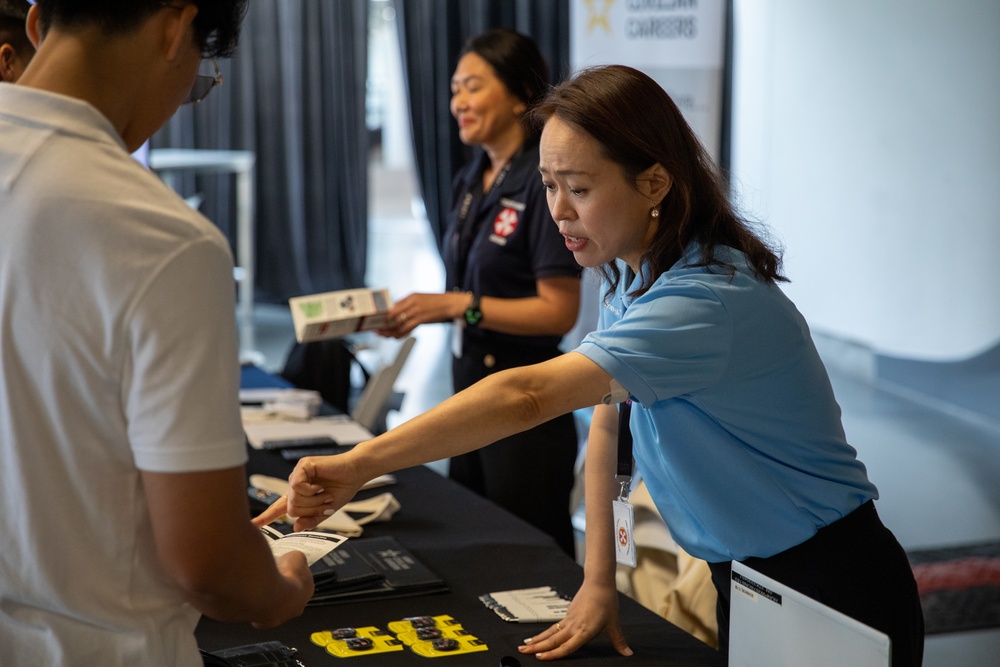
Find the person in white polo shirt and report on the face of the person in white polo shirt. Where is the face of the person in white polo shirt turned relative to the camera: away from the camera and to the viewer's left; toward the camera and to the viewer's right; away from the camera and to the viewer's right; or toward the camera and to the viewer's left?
away from the camera and to the viewer's right

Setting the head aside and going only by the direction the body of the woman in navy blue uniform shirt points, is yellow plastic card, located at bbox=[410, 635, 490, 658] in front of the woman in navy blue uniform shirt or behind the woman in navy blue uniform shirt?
in front

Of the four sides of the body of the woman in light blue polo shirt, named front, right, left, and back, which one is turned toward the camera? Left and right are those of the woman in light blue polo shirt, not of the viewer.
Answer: left

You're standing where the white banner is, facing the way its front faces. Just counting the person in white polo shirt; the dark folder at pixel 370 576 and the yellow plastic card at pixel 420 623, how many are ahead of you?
3

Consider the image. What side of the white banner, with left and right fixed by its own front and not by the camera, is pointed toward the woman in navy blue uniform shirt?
front

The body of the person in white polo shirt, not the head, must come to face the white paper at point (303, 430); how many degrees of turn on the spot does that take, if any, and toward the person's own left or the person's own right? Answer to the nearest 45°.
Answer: approximately 45° to the person's own left

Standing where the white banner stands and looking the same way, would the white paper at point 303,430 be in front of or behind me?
in front

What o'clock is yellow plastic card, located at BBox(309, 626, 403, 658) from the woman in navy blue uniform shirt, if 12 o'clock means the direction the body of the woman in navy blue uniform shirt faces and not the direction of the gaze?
The yellow plastic card is roughly at 11 o'clock from the woman in navy blue uniform shirt.

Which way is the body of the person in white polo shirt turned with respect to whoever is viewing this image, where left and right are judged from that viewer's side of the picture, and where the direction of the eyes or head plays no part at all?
facing away from the viewer and to the right of the viewer

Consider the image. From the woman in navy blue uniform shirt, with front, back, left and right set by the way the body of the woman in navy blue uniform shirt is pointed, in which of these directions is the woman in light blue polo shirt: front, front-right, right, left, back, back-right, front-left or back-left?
front-left

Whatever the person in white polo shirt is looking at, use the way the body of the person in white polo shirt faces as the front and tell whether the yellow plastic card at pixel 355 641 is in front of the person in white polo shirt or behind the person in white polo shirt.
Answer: in front

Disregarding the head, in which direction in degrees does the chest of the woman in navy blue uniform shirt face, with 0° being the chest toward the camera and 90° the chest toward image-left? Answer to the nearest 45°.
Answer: approximately 45°

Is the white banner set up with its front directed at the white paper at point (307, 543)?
yes

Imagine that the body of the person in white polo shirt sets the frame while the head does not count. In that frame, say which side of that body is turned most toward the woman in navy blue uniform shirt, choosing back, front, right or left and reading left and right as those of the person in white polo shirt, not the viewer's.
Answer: front
